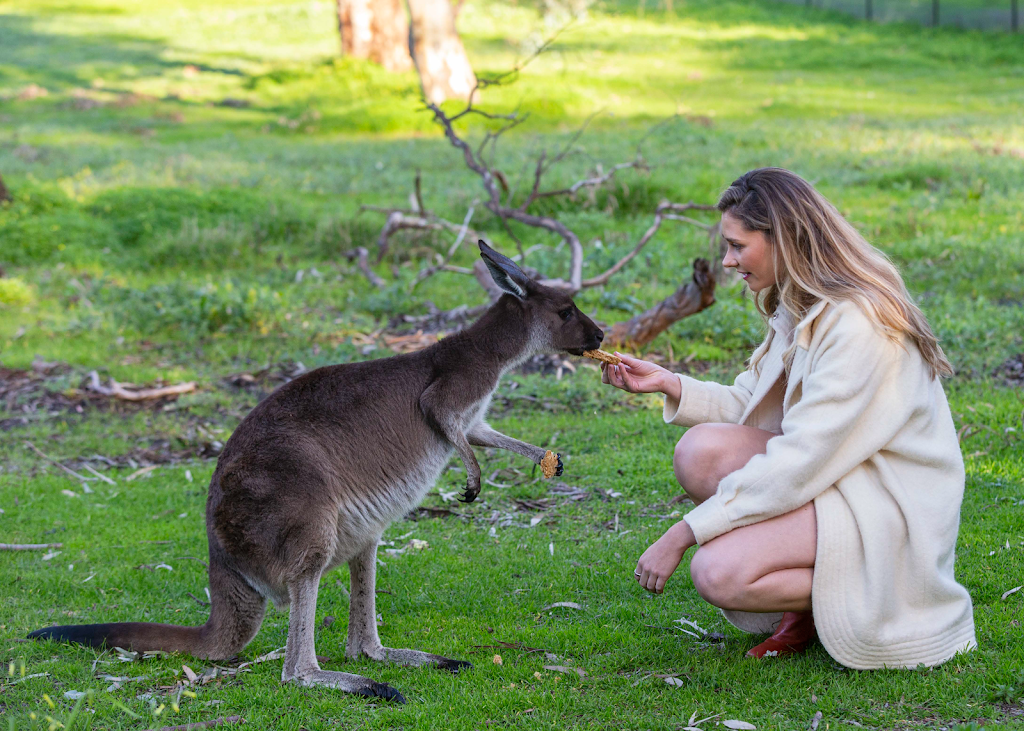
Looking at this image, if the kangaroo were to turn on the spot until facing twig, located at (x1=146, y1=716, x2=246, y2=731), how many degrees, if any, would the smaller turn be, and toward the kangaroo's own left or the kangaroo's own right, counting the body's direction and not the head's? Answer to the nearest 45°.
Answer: approximately 135° to the kangaroo's own right

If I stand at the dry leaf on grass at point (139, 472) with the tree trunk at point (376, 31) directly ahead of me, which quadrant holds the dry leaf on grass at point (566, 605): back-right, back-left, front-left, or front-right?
back-right

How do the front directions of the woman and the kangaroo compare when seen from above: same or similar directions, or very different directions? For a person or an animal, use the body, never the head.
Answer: very different directions

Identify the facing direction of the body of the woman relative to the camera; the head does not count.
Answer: to the viewer's left

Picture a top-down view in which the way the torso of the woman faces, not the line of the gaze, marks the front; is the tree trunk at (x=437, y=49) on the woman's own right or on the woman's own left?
on the woman's own right

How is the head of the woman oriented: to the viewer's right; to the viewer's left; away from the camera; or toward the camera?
to the viewer's left

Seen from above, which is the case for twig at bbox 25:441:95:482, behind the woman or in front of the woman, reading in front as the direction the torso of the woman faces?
in front

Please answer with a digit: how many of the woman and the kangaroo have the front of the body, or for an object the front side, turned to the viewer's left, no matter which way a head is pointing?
1

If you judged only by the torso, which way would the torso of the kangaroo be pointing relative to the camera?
to the viewer's right

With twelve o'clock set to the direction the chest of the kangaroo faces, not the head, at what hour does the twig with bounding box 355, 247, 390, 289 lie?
The twig is roughly at 9 o'clock from the kangaroo.

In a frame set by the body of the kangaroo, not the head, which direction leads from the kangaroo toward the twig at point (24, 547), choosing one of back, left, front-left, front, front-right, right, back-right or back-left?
back-left

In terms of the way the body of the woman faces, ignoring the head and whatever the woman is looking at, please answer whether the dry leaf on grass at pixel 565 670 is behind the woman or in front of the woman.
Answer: in front

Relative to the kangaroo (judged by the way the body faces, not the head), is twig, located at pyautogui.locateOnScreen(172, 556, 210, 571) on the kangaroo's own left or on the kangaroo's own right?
on the kangaroo's own left

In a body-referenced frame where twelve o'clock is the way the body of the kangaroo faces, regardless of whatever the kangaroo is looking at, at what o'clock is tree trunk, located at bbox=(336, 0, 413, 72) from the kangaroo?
The tree trunk is roughly at 9 o'clock from the kangaroo.
